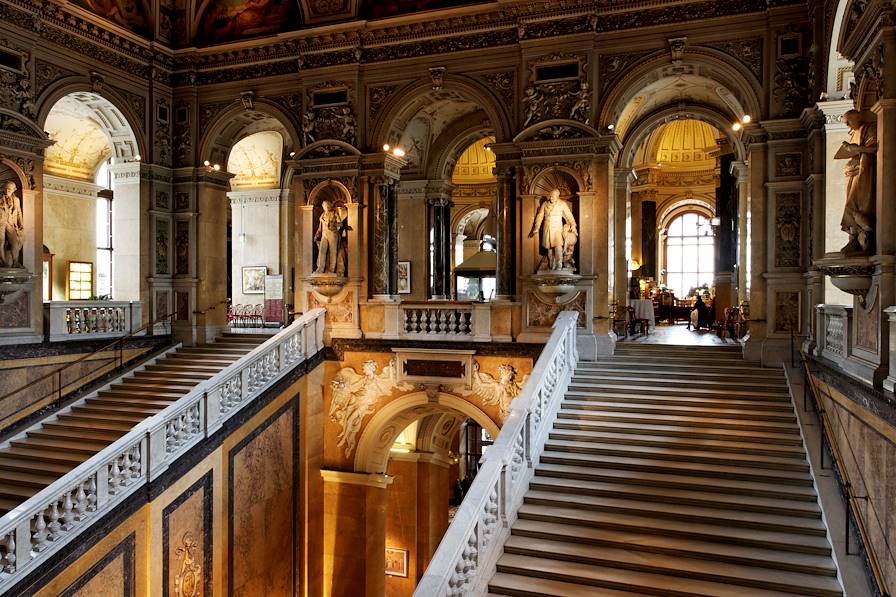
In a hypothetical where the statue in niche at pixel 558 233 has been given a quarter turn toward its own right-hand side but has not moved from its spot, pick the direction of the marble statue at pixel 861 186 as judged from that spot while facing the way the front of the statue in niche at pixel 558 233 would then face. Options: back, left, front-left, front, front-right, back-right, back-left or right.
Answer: back-left

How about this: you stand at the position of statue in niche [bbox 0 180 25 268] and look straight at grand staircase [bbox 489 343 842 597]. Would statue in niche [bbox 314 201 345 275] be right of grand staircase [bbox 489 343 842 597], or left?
left

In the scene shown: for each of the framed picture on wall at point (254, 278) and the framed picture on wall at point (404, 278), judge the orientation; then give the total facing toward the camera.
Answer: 2

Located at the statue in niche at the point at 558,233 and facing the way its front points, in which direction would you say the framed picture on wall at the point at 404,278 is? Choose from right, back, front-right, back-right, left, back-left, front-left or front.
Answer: back-right

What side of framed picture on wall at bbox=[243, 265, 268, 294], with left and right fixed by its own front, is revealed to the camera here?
front

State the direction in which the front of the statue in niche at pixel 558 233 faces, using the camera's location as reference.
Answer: facing the viewer

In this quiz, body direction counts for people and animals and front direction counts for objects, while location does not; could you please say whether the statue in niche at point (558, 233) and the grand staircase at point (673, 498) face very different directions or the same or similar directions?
same or similar directions

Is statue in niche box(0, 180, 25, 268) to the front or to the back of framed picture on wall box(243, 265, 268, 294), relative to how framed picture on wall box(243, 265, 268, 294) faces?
to the front

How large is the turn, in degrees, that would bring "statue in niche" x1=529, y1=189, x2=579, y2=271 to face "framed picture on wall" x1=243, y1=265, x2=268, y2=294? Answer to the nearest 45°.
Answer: approximately 135° to its right

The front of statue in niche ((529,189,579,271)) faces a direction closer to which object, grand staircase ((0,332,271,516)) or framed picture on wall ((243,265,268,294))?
the grand staircase

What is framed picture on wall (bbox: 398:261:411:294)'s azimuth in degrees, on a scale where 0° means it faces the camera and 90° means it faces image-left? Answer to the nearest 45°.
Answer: approximately 0°

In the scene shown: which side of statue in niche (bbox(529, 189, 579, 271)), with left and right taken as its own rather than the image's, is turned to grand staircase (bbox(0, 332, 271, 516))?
right
